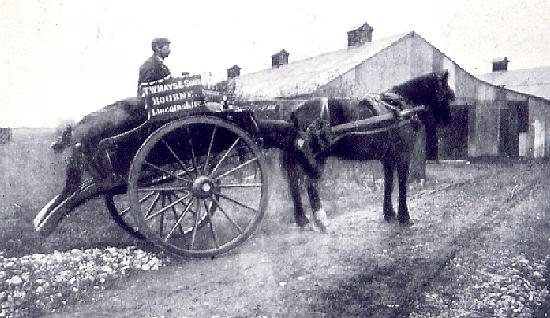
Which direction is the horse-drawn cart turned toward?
to the viewer's right

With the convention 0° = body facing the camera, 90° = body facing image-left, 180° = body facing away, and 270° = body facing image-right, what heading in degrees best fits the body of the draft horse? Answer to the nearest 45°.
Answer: approximately 270°

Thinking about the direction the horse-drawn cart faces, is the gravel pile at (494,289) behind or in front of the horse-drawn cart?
in front

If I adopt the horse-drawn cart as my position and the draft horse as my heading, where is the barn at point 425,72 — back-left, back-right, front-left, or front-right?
front-left

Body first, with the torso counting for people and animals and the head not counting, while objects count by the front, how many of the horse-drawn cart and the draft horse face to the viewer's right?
2

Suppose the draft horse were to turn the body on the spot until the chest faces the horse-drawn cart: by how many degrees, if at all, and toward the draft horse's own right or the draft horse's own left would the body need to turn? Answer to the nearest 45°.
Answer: approximately 135° to the draft horse's own right

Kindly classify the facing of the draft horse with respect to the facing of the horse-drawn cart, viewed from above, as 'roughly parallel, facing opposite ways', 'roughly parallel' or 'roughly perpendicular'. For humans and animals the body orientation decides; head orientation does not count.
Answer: roughly parallel

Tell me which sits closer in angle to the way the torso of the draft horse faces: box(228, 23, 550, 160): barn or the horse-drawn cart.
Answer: the barn

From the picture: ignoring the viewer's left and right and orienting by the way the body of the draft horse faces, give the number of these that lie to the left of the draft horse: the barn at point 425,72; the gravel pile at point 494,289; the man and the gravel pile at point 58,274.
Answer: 1
